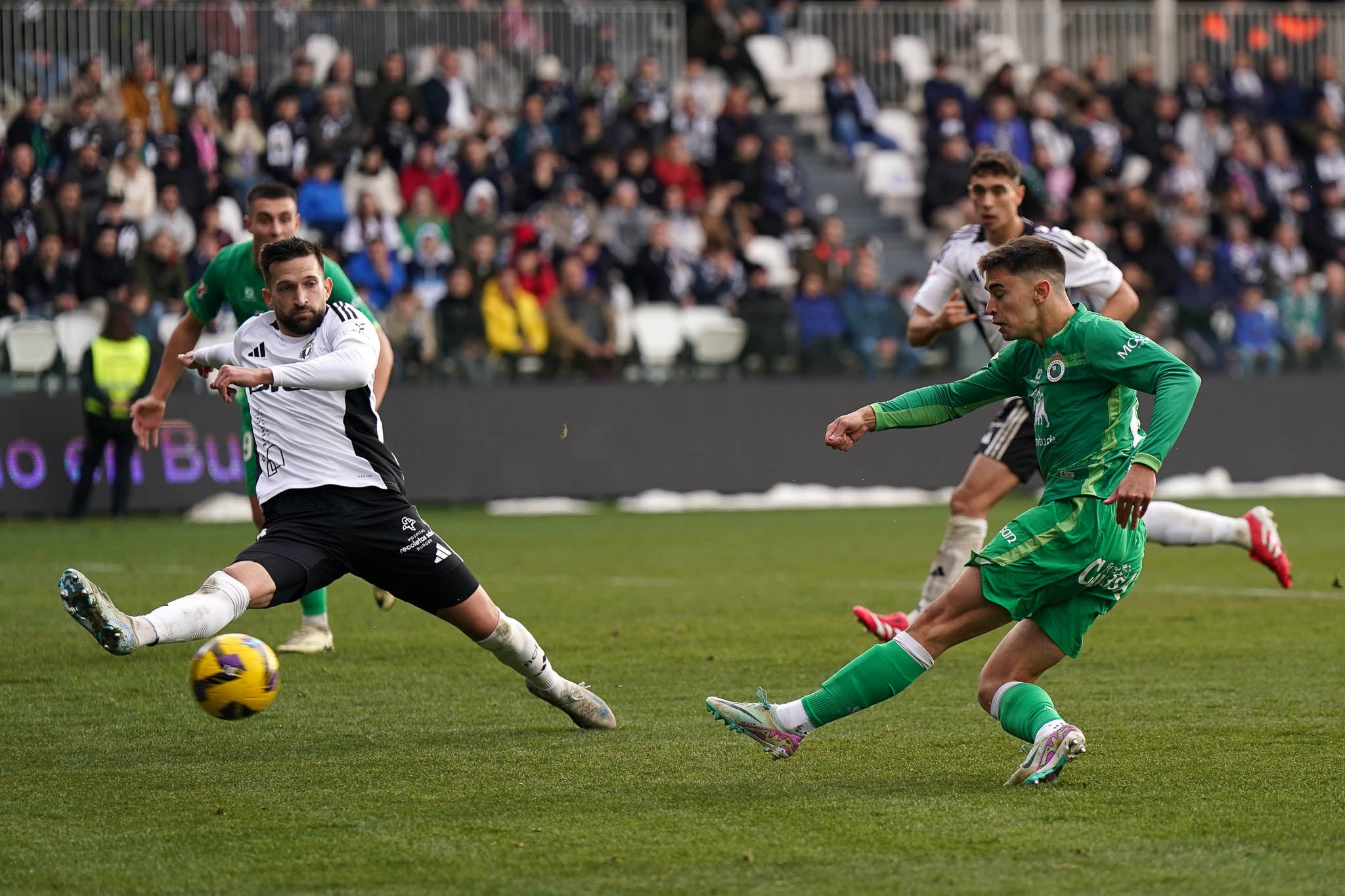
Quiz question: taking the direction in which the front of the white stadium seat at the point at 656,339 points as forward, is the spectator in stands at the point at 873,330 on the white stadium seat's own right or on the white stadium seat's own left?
on the white stadium seat's own left

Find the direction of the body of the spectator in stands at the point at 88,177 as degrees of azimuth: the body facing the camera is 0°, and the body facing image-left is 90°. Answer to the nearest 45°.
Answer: approximately 0°

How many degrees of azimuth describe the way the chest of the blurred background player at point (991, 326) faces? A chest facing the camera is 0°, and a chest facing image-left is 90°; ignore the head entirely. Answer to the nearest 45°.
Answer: approximately 45°

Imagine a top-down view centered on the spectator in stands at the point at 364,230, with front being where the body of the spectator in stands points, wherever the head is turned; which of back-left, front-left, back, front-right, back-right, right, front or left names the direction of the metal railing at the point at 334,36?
back

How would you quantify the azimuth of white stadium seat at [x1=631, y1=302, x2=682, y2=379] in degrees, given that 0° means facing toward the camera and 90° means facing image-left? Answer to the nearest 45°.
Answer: approximately 0°
